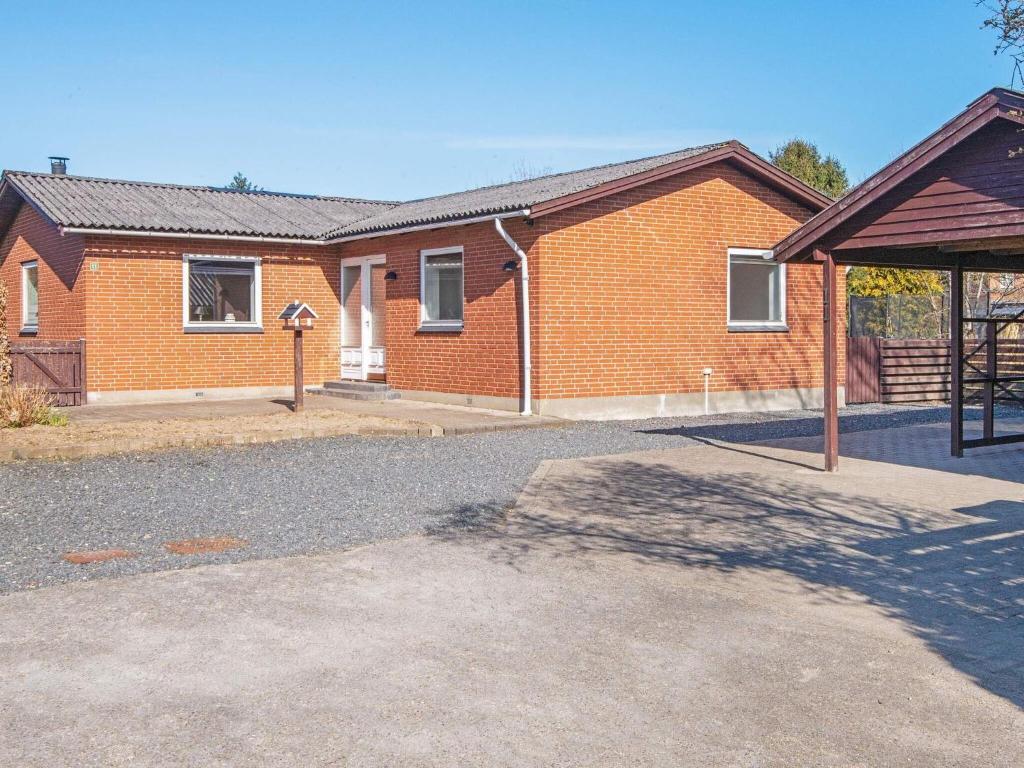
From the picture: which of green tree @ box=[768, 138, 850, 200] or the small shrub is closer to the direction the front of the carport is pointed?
the small shrub

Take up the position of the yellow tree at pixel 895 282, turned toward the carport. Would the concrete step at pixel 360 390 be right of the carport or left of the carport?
right

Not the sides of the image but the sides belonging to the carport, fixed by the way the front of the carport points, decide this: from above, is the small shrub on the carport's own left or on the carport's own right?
on the carport's own right

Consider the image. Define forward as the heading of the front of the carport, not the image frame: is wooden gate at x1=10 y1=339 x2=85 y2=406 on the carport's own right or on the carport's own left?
on the carport's own right

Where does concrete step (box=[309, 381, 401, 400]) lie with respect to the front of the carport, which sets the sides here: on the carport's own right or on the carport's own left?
on the carport's own right

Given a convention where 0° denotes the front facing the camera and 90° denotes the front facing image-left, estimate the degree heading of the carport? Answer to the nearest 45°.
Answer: approximately 0°

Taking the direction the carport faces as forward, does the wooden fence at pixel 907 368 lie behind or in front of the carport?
behind
